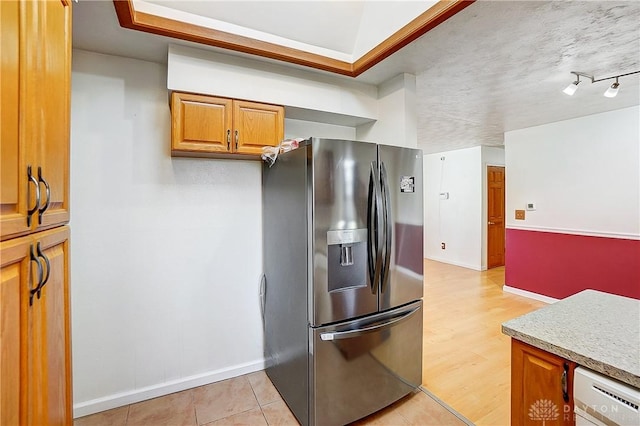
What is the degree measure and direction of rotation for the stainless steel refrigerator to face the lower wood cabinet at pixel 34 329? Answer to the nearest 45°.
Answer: approximately 90° to its right

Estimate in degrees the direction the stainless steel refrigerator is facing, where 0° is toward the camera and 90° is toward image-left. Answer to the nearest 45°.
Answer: approximately 315°

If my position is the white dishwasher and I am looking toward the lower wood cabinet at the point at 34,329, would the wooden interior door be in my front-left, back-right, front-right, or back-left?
back-right

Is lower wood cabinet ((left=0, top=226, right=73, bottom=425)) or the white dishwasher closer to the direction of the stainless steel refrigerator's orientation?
the white dishwasher

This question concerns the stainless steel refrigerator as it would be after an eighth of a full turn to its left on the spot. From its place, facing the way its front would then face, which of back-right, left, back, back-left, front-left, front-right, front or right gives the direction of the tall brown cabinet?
back-right

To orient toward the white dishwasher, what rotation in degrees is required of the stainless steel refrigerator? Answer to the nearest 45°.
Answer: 0° — it already faces it
